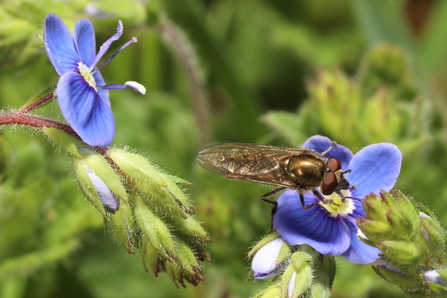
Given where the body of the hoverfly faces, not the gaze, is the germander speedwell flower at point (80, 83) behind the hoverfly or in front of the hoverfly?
behind

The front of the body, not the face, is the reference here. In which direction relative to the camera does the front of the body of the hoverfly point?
to the viewer's right
